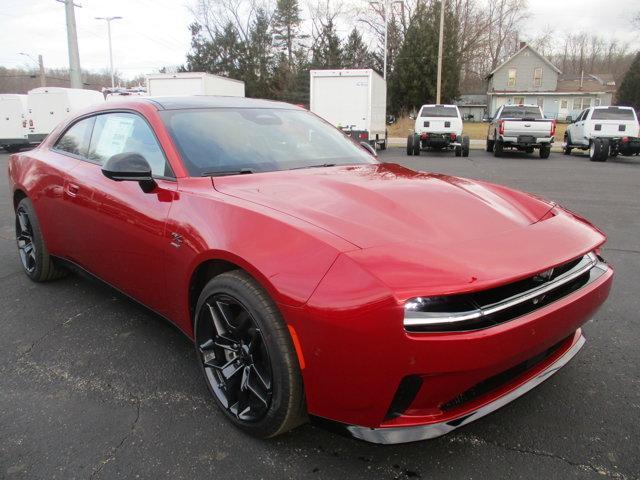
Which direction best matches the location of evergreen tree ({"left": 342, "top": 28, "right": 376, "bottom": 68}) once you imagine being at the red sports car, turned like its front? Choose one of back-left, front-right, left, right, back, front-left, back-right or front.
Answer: back-left

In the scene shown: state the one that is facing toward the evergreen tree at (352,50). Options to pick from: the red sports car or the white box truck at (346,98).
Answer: the white box truck

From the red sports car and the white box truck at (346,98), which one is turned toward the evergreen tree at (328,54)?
the white box truck

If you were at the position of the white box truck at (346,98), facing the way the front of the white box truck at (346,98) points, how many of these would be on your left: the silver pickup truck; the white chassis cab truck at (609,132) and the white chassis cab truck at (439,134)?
0

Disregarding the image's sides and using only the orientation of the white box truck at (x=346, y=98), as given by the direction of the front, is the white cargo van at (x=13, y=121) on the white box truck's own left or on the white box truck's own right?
on the white box truck's own left

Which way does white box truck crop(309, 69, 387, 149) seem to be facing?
away from the camera

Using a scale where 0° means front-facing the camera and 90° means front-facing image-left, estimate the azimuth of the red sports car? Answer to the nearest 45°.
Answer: approximately 315°

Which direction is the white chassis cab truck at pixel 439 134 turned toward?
away from the camera

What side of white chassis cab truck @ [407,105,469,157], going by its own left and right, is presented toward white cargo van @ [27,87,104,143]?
left

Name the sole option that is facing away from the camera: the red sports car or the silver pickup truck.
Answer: the silver pickup truck

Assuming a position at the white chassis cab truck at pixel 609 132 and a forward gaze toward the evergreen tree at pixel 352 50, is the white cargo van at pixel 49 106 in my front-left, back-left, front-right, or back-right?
front-left

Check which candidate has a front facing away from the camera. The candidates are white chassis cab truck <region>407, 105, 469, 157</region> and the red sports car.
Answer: the white chassis cab truck

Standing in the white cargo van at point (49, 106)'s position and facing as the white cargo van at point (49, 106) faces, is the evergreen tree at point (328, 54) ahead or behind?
ahead

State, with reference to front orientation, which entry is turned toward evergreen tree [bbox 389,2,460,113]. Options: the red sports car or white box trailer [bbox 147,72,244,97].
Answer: the white box trailer

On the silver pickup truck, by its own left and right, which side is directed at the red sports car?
back

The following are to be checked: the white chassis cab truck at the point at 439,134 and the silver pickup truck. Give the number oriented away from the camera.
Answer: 2

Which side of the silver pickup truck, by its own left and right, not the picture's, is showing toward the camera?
back
